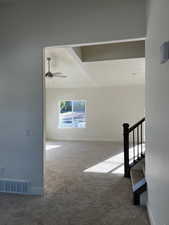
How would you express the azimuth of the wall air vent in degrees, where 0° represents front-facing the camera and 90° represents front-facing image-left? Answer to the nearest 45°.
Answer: approximately 0°

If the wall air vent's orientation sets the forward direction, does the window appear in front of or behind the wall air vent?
behind
